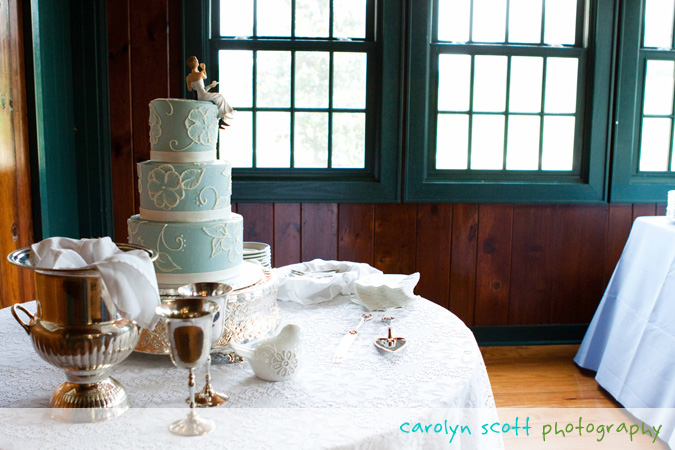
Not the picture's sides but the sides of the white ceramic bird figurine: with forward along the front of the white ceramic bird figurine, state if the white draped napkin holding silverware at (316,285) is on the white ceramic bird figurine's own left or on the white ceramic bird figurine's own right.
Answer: on the white ceramic bird figurine's own left

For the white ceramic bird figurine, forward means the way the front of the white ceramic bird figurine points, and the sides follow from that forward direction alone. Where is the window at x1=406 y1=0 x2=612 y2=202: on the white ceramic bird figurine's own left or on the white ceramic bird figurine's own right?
on the white ceramic bird figurine's own left

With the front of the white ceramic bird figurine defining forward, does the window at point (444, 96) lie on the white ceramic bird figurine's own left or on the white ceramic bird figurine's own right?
on the white ceramic bird figurine's own left

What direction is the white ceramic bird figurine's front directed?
to the viewer's right

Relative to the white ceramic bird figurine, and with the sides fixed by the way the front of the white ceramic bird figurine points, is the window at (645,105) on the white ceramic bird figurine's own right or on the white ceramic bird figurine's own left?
on the white ceramic bird figurine's own left

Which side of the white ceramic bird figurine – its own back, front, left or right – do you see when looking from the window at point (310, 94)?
left
